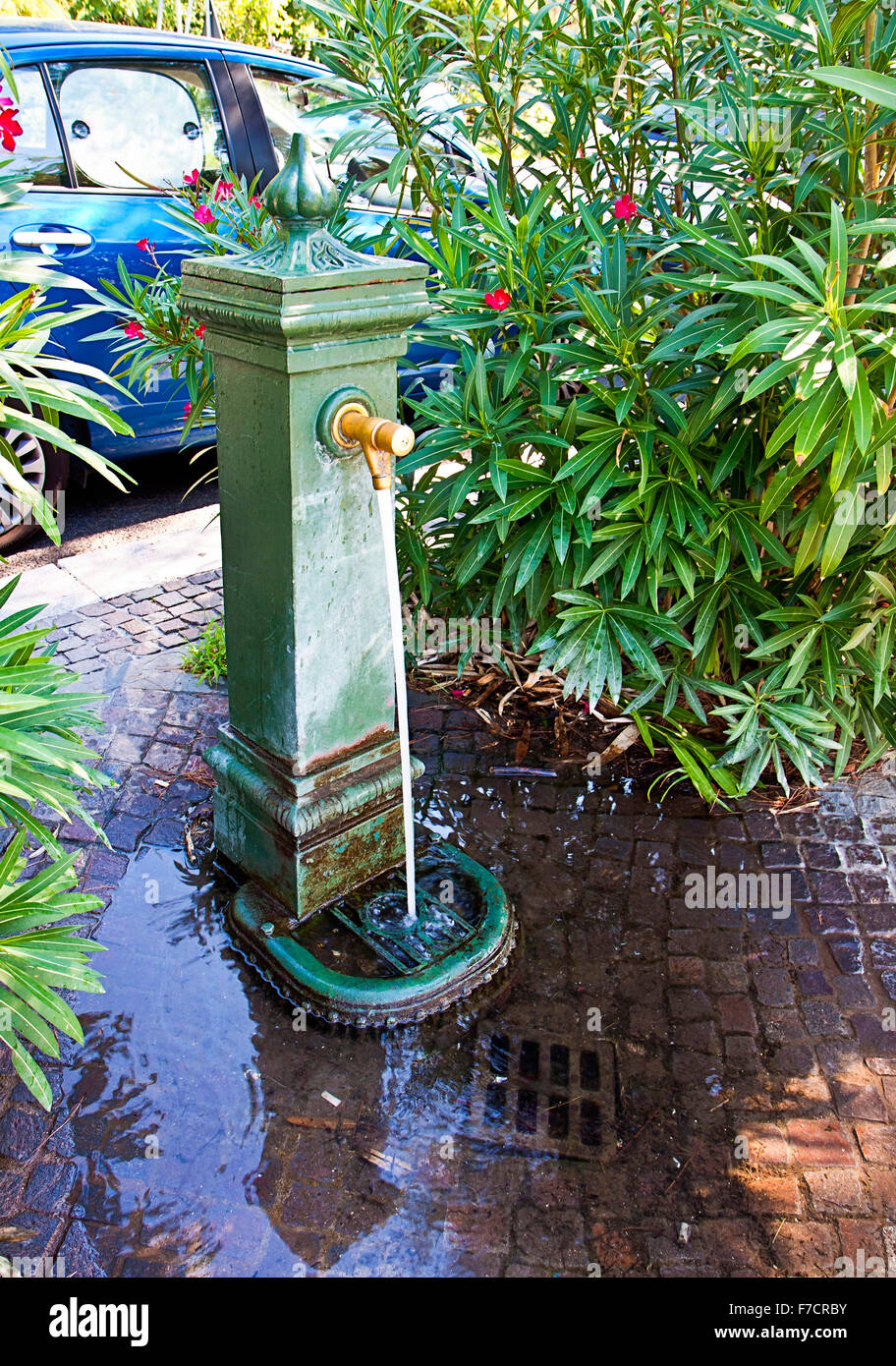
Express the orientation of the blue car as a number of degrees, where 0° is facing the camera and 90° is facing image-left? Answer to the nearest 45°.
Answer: approximately 225°

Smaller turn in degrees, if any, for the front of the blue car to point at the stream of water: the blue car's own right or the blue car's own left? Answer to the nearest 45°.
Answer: approximately 135° to the blue car's own right

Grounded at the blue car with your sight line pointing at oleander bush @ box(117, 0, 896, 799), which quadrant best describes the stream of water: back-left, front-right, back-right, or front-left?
front-right

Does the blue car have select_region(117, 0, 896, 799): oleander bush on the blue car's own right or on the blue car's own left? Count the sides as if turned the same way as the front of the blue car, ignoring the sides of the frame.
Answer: on the blue car's own right

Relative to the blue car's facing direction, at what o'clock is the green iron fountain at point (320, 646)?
The green iron fountain is roughly at 4 o'clock from the blue car.
